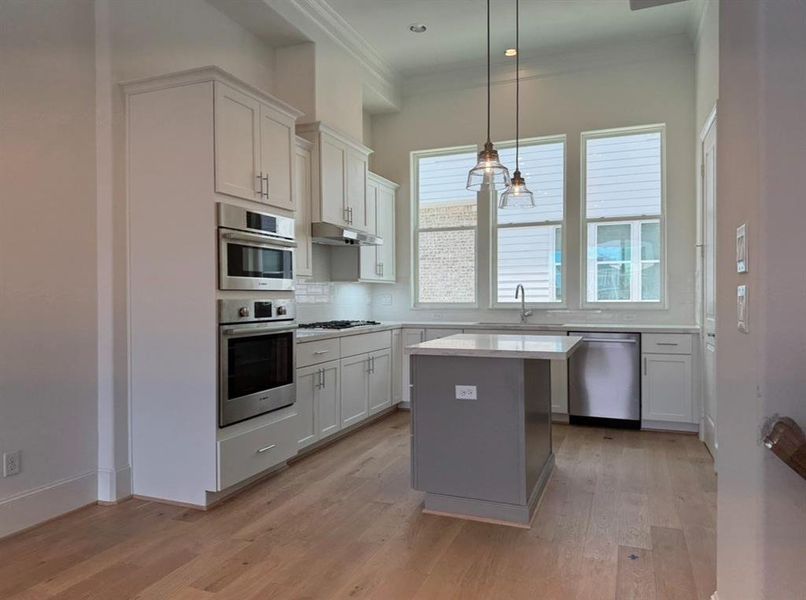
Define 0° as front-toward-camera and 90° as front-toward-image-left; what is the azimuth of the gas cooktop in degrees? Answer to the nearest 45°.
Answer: approximately 315°

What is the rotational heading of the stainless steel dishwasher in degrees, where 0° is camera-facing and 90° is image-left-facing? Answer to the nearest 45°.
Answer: approximately 0°

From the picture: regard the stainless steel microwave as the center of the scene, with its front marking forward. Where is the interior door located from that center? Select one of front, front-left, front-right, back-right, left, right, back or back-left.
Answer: front-left

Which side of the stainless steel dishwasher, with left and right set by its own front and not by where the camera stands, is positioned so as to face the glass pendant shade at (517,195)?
front

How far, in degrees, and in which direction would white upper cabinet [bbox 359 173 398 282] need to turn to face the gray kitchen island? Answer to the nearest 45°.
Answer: approximately 45° to its right

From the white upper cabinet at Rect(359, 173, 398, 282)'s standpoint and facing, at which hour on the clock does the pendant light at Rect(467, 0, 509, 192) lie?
The pendant light is roughly at 1 o'clock from the white upper cabinet.

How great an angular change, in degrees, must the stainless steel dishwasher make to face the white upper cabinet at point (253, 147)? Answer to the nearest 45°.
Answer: approximately 45° to its right

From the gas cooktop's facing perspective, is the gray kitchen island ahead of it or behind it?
ahead

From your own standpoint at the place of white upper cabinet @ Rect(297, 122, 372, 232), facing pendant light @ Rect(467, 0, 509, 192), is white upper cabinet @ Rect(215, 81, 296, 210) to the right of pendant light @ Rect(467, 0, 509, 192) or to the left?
right

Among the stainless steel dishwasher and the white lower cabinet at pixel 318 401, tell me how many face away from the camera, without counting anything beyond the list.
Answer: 0

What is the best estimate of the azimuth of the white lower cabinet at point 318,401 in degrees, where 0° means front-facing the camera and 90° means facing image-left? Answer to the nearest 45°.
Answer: approximately 315°

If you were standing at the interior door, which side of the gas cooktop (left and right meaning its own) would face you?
front
